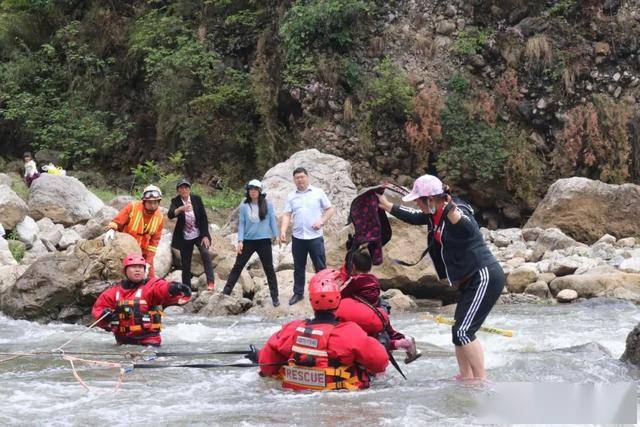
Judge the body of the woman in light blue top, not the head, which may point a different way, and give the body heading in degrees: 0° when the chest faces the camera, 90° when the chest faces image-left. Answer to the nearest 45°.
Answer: approximately 0°

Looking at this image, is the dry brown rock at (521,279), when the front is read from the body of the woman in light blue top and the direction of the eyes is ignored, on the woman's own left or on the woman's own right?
on the woman's own left

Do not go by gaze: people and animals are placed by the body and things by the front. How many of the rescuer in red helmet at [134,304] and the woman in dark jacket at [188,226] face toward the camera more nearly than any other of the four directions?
2

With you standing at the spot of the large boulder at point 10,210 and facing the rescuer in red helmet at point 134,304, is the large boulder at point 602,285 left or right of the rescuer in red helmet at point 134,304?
left

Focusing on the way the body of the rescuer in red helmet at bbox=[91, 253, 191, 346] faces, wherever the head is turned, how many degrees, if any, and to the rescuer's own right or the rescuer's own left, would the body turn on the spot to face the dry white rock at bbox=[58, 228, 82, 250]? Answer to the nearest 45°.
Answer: approximately 180°

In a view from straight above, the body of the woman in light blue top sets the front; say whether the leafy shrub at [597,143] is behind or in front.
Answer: behind

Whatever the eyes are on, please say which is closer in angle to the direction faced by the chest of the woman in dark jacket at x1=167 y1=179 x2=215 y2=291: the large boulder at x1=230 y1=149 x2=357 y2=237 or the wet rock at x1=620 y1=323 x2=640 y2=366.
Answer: the wet rock

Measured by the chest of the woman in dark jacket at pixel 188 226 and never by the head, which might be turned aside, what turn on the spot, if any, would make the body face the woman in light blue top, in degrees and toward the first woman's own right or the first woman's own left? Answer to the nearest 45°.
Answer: approximately 45° to the first woman's own left

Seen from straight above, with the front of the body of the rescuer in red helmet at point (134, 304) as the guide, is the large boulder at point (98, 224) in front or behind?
behind

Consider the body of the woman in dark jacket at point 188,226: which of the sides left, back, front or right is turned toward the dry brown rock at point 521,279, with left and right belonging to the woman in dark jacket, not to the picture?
left
